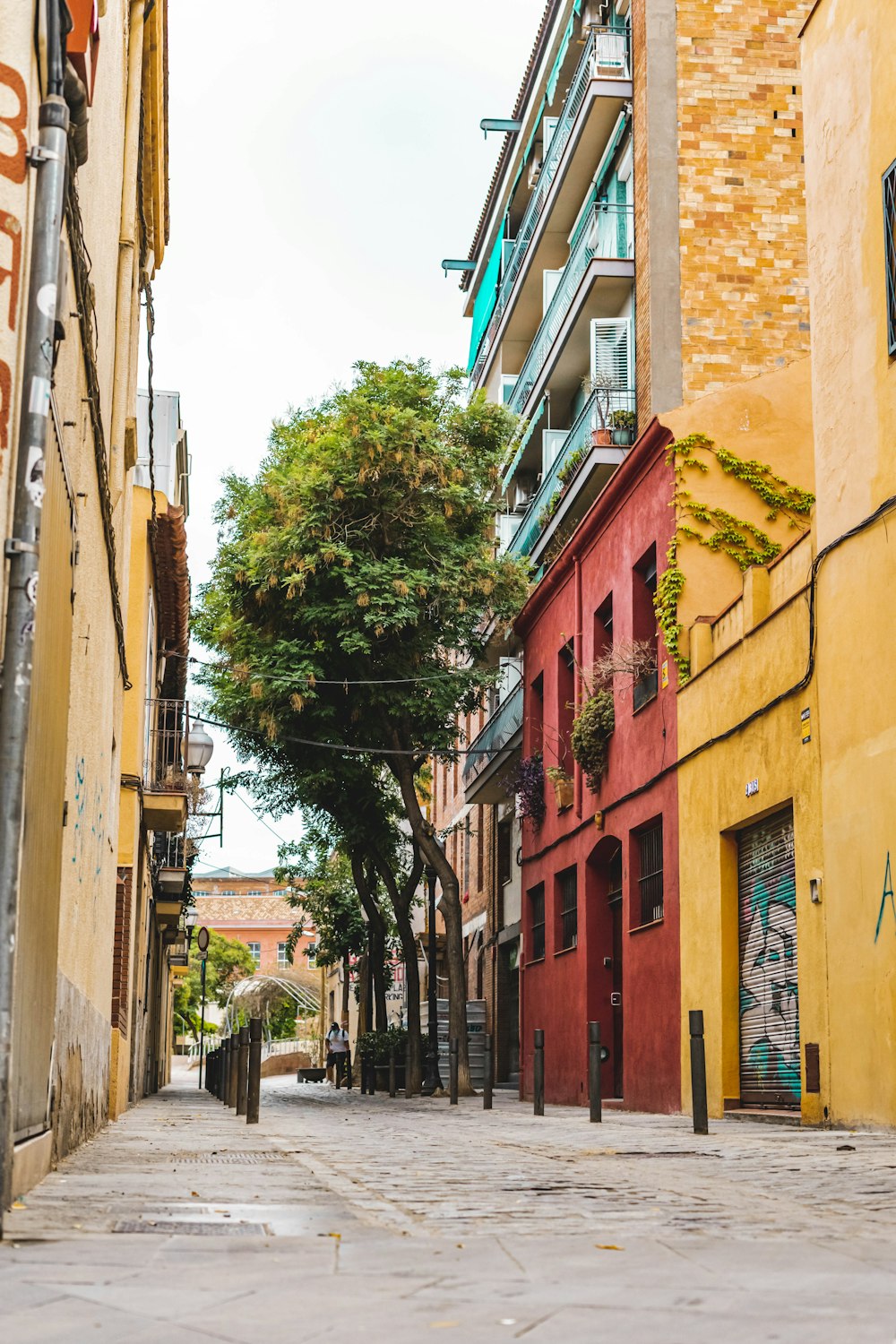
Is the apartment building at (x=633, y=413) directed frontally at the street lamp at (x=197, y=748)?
yes

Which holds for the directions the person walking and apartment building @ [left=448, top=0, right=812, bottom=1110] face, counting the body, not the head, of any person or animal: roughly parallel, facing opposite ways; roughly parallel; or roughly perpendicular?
roughly perpendicular

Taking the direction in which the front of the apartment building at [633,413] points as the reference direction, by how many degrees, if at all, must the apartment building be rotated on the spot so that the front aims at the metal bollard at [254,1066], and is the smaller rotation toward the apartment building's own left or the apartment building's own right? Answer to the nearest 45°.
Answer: approximately 45° to the apartment building's own left

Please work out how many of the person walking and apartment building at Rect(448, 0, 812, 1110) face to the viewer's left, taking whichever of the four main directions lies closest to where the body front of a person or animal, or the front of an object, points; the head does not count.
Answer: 1

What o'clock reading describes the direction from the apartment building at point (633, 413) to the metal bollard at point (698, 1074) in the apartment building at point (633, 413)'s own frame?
The metal bollard is roughly at 9 o'clock from the apartment building.

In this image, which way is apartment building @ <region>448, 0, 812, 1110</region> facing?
to the viewer's left
